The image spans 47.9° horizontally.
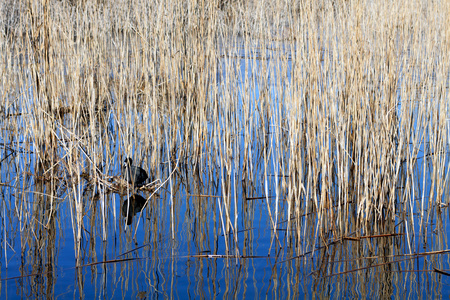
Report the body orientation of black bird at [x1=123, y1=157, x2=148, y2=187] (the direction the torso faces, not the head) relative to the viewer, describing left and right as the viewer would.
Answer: facing to the left of the viewer
